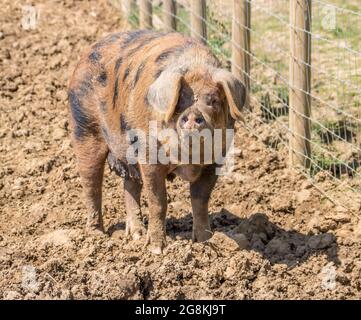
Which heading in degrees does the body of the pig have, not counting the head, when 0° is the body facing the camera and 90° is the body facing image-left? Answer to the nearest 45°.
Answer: approximately 315°

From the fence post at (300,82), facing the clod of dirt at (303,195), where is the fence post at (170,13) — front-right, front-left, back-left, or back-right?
back-right

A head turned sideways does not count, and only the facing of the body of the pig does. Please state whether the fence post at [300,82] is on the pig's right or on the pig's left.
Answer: on the pig's left

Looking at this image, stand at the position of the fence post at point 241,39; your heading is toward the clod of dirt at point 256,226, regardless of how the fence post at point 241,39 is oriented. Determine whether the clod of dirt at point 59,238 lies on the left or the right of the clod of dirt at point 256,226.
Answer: right

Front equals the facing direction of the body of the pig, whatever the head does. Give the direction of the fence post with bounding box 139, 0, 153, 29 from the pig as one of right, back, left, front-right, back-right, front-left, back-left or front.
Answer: back-left

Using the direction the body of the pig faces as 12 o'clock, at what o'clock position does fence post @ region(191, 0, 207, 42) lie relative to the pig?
The fence post is roughly at 8 o'clock from the pig.
